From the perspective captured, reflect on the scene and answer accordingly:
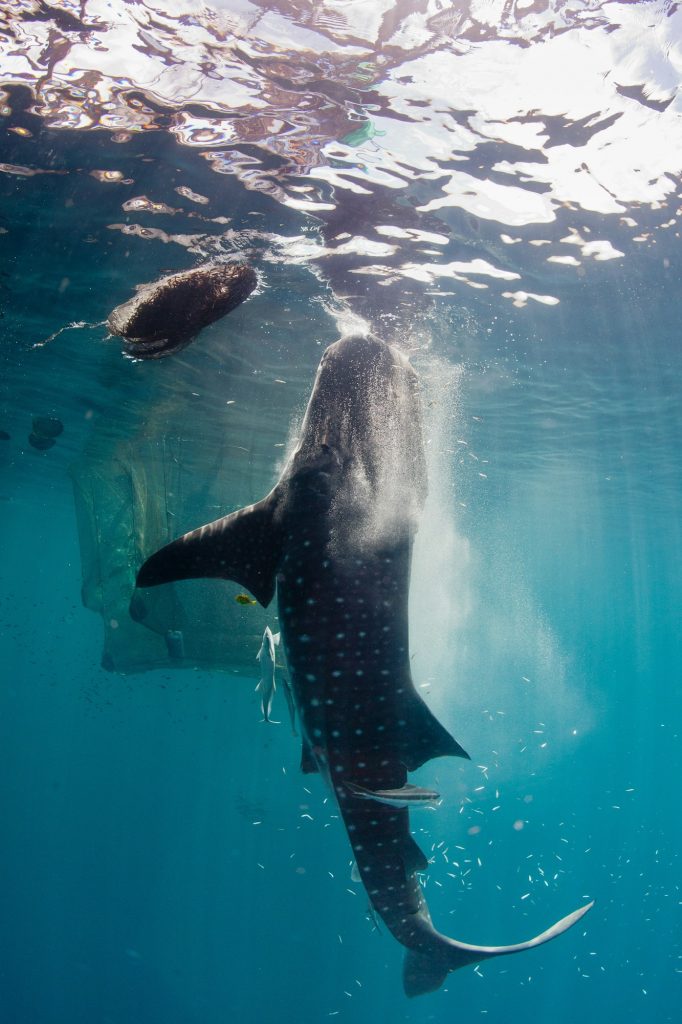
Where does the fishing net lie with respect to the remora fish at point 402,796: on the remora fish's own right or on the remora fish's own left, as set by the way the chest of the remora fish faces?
on the remora fish's own left

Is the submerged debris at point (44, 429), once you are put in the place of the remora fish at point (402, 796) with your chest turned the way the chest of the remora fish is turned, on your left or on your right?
on your left

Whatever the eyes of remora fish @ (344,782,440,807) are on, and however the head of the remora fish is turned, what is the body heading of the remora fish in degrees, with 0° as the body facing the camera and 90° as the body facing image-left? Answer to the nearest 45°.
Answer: approximately 270°
